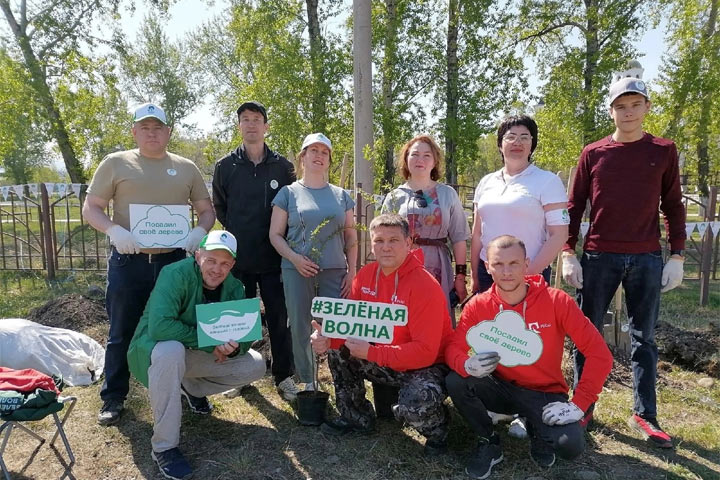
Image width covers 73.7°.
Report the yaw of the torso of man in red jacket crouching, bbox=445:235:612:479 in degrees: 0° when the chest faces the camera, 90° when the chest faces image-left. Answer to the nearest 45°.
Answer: approximately 0°

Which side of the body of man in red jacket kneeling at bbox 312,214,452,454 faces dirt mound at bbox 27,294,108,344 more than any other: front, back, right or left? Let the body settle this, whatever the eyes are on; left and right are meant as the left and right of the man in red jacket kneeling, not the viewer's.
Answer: right

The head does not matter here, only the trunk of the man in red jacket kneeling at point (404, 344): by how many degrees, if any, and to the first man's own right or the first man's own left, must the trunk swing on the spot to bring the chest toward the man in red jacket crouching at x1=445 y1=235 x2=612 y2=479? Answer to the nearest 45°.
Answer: approximately 135° to the first man's own left

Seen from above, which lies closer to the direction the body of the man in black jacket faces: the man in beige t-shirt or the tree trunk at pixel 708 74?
the man in beige t-shirt

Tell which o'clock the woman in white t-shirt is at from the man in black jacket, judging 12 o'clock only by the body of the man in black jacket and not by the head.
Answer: The woman in white t-shirt is roughly at 10 o'clock from the man in black jacket.

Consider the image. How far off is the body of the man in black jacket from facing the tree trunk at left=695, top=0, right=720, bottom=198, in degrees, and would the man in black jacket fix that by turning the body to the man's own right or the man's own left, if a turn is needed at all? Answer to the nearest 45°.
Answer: approximately 135° to the man's own left

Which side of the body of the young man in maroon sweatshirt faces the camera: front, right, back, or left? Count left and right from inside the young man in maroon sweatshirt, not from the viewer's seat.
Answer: front

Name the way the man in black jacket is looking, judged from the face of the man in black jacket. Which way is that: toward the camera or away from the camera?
toward the camera

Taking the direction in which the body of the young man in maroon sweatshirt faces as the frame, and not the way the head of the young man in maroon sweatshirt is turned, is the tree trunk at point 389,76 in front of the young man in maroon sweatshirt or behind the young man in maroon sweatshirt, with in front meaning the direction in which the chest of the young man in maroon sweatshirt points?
behind

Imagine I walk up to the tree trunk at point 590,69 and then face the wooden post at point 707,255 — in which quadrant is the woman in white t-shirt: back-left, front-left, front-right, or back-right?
front-right

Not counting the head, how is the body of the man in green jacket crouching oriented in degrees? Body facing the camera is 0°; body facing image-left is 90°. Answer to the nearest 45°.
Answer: approximately 315°

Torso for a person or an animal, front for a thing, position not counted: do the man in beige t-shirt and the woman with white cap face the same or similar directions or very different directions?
same or similar directions

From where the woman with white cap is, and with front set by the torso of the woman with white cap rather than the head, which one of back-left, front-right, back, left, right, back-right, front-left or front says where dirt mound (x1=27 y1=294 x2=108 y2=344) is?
back-right

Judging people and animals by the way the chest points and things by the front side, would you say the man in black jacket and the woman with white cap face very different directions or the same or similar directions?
same or similar directions

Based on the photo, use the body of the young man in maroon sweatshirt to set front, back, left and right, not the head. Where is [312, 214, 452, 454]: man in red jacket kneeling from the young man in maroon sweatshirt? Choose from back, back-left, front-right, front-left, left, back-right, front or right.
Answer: front-right

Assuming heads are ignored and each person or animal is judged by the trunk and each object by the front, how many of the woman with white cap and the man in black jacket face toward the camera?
2
